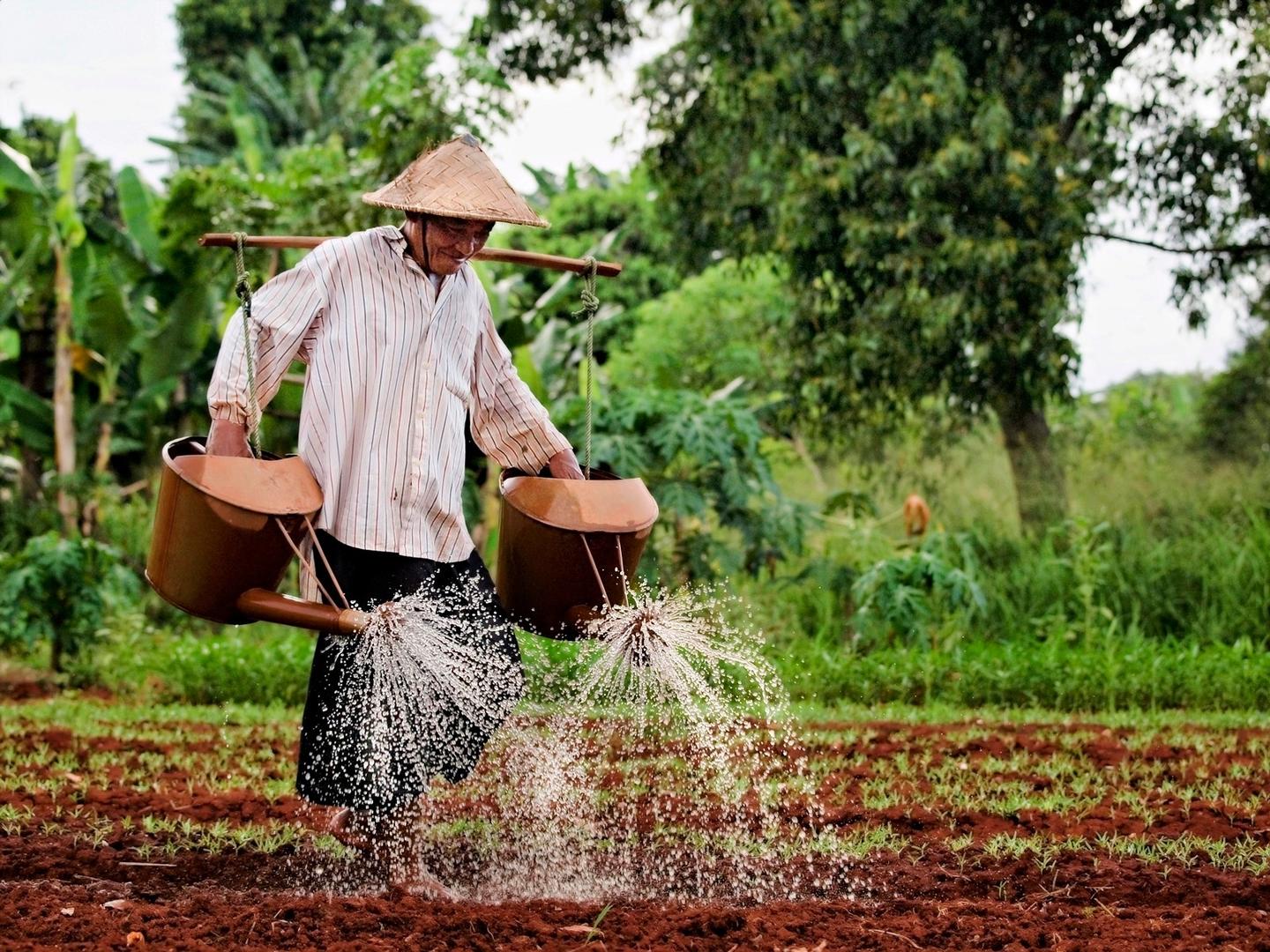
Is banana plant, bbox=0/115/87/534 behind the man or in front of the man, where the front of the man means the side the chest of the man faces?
behind

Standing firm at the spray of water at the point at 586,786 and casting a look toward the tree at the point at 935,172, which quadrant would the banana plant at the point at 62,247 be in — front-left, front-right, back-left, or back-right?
front-left

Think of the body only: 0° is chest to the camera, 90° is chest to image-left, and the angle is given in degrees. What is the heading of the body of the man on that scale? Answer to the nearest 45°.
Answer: approximately 315°

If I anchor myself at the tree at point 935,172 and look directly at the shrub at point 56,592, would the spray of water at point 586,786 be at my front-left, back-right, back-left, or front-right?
front-left

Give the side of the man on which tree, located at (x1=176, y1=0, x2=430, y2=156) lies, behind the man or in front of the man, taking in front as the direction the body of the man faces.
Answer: behind

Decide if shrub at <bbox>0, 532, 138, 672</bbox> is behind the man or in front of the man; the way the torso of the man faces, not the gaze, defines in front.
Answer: behind

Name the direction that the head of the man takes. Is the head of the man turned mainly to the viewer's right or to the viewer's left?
to the viewer's right
